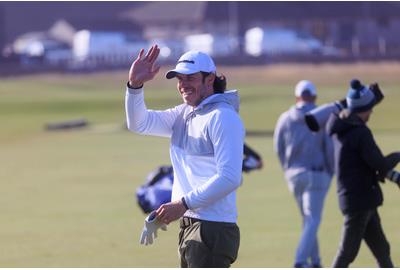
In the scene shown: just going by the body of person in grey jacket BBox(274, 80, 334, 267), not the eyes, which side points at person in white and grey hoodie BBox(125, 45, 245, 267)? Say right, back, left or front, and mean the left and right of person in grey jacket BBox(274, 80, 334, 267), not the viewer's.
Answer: back

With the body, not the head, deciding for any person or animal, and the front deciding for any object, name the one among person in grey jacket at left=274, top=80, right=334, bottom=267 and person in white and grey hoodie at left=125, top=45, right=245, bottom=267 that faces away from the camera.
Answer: person in grey jacket at left=274, top=80, right=334, bottom=267

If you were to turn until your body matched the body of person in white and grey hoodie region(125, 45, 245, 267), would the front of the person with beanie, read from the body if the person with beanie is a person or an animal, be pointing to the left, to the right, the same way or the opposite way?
the opposite way

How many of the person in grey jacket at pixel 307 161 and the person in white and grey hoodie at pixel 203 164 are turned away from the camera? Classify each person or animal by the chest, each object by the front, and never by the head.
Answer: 1

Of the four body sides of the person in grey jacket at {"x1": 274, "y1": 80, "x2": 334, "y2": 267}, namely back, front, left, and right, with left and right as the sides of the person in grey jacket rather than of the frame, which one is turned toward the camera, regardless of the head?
back

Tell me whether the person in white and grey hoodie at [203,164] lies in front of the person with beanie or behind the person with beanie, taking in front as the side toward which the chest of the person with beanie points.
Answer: behind

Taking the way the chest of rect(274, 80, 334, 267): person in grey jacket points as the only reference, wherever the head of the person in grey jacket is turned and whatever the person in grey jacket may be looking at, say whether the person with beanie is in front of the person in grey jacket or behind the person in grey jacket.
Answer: behind
